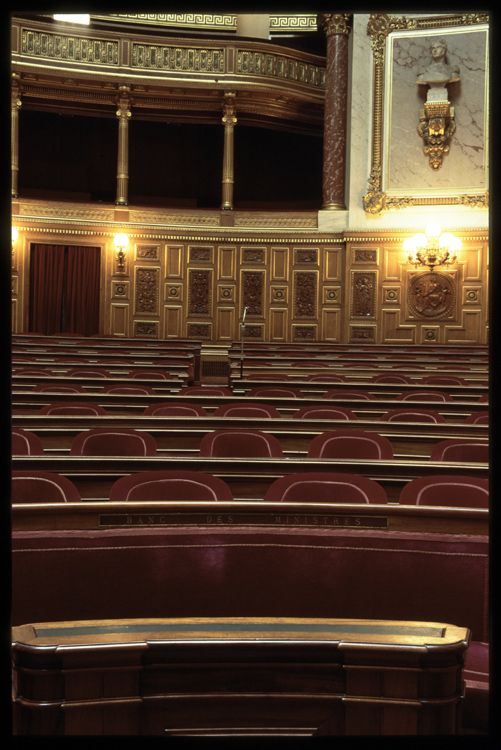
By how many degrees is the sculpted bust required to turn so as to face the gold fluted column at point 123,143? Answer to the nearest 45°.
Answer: approximately 90° to its right

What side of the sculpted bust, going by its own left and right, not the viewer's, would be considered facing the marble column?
right

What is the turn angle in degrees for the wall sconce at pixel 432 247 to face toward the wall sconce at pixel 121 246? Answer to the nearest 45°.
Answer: approximately 90° to its right

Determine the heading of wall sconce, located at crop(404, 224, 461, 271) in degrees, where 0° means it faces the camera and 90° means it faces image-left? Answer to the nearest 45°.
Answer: approximately 0°

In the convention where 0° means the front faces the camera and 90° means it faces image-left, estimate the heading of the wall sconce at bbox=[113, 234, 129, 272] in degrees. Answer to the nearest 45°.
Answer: approximately 0°
